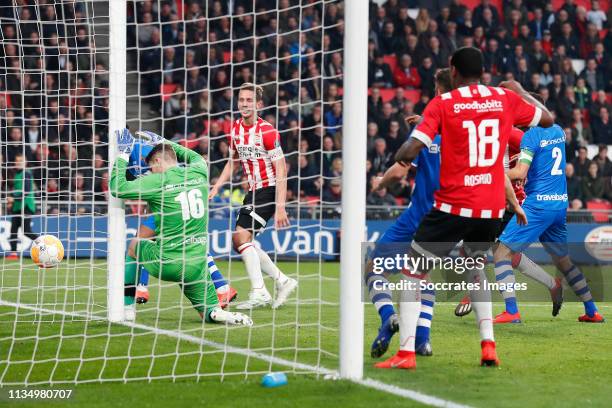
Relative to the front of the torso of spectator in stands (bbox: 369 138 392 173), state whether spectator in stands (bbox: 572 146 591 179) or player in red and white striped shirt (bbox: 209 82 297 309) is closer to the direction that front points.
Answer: the player in red and white striped shirt

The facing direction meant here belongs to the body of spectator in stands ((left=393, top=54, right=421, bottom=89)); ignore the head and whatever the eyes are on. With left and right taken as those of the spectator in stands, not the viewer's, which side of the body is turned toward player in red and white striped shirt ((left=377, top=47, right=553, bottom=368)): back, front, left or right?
front

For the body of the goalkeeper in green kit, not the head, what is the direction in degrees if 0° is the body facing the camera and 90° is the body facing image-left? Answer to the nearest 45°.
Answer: approximately 135°

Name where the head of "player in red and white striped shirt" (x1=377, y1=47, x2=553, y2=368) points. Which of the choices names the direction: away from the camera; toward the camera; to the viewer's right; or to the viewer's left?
away from the camera

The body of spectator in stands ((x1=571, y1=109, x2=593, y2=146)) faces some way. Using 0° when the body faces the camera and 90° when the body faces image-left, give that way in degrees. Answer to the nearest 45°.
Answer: approximately 0°

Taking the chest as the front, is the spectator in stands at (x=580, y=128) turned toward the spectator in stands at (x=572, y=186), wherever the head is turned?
yes
